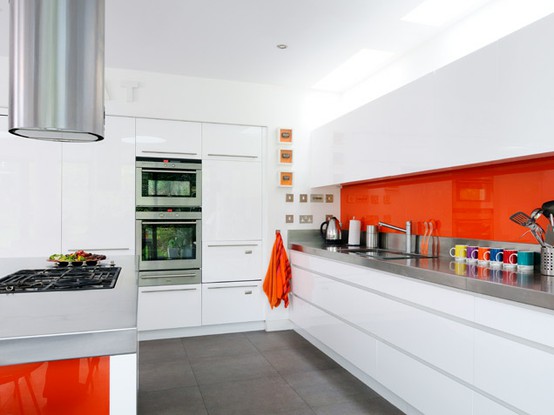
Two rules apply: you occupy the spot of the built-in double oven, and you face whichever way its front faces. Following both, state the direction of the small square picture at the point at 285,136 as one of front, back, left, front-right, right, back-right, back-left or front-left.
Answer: left

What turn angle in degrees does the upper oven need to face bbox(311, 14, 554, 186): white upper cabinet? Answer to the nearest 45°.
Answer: approximately 45° to its left

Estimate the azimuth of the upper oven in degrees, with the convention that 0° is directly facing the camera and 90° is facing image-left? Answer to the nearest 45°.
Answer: approximately 0°

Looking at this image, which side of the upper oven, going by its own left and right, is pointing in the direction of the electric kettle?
left

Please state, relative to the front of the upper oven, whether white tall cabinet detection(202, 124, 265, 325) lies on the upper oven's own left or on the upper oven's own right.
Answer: on the upper oven's own left

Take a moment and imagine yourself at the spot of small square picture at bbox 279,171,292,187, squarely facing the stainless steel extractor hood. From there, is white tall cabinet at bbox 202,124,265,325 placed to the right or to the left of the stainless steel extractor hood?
right

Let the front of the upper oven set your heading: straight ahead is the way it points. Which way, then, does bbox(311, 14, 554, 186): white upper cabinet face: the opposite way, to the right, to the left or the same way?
to the right

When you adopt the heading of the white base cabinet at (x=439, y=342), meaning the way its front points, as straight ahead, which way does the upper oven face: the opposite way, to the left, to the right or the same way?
to the left

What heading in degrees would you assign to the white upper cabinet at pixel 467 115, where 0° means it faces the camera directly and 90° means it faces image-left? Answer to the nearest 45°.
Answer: approximately 45°

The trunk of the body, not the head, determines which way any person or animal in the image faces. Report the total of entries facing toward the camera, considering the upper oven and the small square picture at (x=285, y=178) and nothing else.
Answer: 2

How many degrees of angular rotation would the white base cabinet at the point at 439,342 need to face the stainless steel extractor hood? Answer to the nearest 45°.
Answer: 0° — it already faces it

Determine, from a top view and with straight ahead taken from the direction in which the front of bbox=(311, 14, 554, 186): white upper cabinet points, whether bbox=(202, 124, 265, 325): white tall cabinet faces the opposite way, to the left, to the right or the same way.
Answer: to the left

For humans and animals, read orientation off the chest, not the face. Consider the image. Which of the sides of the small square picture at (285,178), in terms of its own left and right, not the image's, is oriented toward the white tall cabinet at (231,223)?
right

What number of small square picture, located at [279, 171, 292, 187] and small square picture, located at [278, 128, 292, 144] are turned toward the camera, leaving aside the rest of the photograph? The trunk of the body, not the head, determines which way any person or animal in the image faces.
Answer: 2
